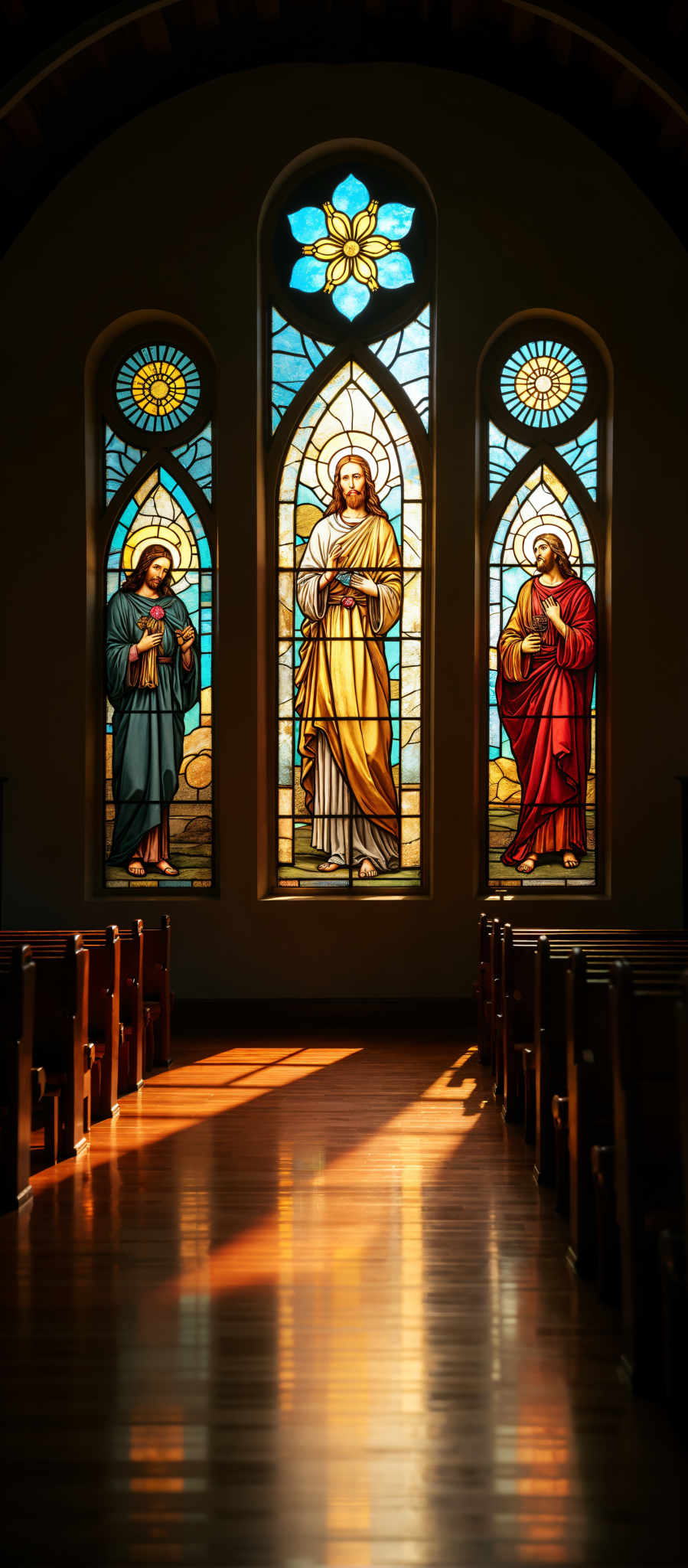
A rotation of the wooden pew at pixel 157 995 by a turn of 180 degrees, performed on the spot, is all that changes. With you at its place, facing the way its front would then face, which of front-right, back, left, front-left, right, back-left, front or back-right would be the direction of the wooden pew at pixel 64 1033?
front

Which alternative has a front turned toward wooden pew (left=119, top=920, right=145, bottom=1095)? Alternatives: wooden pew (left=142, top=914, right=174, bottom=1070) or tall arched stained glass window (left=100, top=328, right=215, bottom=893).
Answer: the tall arched stained glass window

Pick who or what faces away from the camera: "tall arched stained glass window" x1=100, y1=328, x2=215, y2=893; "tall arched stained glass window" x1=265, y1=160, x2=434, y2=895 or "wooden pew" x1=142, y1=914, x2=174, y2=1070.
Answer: the wooden pew

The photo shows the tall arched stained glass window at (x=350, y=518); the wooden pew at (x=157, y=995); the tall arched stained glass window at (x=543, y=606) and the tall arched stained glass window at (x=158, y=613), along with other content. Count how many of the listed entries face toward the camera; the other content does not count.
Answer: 3

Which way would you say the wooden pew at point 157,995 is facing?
away from the camera

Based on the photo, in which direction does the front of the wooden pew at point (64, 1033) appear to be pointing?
away from the camera

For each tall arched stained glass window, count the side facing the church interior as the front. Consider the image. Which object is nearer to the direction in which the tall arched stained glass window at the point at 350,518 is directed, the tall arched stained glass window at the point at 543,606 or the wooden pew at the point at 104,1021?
the wooden pew

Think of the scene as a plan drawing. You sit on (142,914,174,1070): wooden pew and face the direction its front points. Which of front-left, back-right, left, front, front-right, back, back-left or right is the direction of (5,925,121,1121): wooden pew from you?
back

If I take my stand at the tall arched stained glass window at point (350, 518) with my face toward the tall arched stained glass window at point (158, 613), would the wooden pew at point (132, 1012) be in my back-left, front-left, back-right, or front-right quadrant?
front-left

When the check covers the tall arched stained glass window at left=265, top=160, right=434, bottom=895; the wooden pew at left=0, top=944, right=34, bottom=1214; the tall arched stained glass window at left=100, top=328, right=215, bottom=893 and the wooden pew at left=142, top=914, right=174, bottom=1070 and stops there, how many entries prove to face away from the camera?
2

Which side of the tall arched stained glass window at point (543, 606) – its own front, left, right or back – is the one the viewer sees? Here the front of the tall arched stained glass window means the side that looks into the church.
front

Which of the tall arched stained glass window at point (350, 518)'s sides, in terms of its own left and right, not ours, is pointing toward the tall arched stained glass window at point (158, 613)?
right

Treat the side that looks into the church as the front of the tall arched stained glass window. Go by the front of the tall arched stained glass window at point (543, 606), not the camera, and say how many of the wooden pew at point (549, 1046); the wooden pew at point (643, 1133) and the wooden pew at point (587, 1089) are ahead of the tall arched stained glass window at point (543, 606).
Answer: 3

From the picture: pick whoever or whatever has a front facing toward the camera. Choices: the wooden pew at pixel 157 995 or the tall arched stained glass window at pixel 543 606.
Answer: the tall arched stained glass window

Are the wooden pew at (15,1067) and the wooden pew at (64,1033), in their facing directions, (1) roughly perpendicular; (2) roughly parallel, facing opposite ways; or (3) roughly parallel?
roughly parallel

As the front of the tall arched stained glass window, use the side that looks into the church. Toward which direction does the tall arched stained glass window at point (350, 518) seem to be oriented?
toward the camera

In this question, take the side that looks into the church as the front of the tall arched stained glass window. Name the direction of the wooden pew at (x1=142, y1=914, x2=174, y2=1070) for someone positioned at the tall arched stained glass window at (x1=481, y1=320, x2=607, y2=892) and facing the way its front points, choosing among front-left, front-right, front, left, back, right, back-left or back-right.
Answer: front-right

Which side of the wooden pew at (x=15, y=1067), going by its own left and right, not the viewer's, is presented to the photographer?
back

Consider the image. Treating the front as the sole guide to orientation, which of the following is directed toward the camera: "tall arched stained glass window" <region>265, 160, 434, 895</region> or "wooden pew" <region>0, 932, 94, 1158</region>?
the tall arched stained glass window
